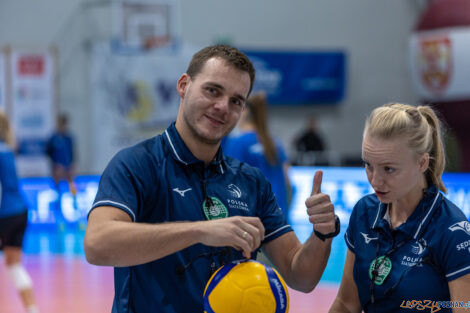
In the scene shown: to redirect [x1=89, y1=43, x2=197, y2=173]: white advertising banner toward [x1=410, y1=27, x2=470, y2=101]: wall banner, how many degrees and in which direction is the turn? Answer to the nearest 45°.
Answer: approximately 45° to its left

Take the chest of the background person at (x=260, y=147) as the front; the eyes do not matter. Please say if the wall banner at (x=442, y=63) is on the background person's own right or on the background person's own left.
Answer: on the background person's own right

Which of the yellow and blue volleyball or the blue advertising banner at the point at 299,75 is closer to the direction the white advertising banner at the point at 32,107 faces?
the yellow and blue volleyball

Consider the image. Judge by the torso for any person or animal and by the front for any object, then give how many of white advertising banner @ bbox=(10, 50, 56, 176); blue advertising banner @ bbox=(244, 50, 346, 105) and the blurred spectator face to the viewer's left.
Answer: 0

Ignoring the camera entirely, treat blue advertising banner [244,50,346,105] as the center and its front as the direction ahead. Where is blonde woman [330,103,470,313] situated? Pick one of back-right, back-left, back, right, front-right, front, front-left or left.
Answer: front

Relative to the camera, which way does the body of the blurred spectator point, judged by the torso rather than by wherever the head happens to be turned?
toward the camera

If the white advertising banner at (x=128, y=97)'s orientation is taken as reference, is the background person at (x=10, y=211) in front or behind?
in front

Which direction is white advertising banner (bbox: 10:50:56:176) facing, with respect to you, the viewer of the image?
facing the viewer

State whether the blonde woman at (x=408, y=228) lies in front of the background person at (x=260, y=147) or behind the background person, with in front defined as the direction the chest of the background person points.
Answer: behind

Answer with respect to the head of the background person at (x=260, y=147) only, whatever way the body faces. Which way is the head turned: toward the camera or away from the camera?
away from the camera

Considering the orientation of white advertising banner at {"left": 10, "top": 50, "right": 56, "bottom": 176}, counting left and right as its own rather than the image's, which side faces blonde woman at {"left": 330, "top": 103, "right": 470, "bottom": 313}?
front
